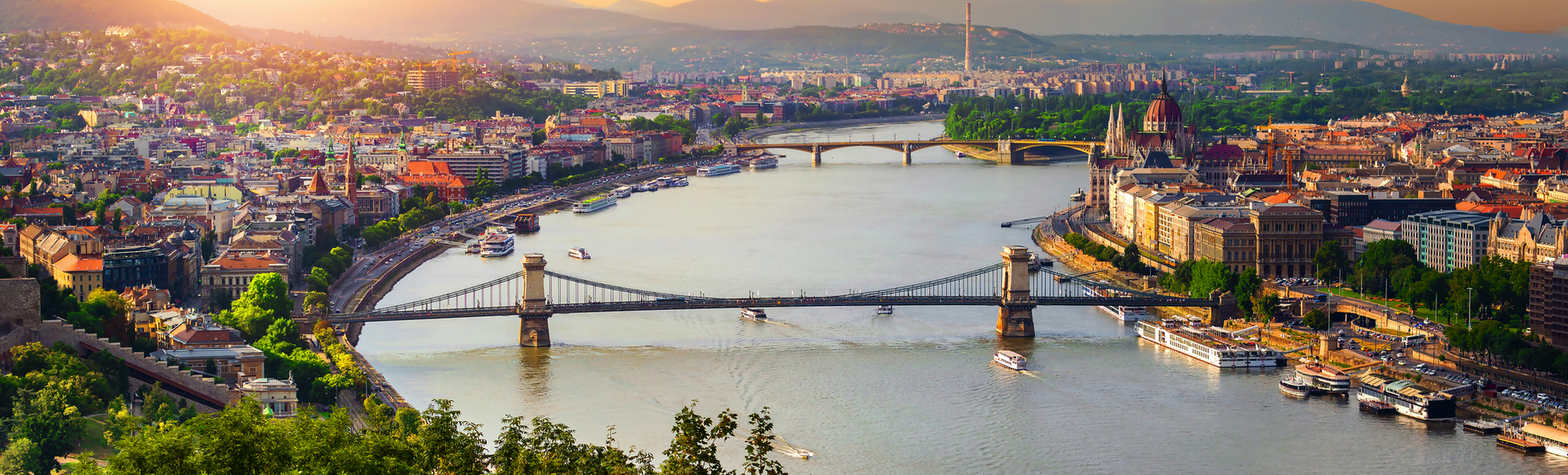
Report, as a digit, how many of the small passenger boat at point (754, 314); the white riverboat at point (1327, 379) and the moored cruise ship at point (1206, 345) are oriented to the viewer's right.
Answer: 0

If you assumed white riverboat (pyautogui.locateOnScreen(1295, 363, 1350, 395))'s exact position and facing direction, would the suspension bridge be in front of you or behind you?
in front

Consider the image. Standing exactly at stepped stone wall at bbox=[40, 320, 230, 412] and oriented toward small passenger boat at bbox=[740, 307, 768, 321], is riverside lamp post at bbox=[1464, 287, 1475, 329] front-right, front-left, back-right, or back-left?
front-right

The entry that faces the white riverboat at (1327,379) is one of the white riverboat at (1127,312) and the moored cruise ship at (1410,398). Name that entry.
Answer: the moored cruise ship

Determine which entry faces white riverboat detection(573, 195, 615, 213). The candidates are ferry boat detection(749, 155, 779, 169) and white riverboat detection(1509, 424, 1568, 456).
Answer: white riverboat detection(1509, 424, 1568, 456)

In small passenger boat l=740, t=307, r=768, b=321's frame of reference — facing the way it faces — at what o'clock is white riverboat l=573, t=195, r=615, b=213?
The white riverboat is roughly at 1 o'clock from the small passenger boat.

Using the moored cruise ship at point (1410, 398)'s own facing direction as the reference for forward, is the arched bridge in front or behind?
in front

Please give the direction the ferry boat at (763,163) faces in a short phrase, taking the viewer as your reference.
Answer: facing away from the viewer and to the right of the viewer

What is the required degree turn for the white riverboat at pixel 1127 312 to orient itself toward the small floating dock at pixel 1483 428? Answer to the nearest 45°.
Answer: approximately 180°

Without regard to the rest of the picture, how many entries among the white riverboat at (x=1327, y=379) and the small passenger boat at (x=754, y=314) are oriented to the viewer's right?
0

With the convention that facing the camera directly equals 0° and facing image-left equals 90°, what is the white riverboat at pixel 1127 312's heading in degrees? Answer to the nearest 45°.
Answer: approximately 135°

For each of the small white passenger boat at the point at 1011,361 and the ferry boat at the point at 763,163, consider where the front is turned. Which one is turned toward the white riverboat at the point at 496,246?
the small white passenger boat

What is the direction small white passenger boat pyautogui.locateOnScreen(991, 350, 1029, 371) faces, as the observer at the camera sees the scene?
facing away from the viewer and to the left of the viewer

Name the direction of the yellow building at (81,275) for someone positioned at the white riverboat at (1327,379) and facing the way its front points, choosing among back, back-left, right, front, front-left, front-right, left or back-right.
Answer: front-left

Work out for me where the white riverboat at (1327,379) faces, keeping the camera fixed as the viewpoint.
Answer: facing away from the viewer and to the left of the viewer

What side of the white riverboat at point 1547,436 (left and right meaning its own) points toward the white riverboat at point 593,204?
front
